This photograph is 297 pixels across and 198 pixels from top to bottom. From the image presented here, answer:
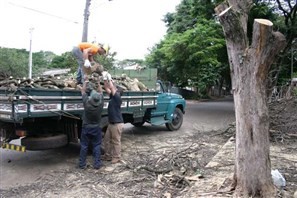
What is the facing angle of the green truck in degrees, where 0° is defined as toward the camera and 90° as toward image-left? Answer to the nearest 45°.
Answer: approximately 225°

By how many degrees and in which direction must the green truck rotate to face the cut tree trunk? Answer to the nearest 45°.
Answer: approximately 90° to its right

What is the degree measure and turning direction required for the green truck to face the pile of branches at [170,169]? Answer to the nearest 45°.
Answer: approximately 45° to its right
